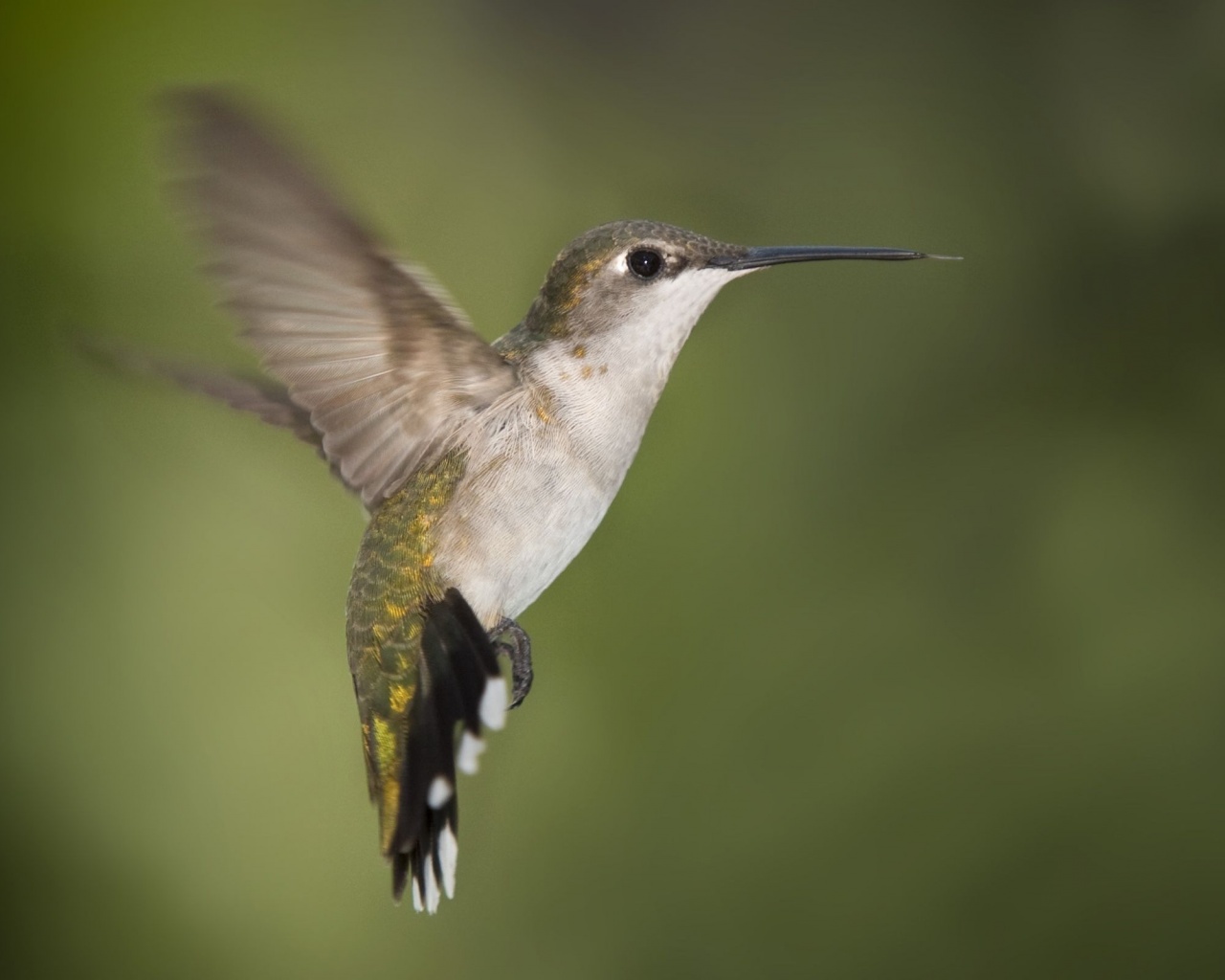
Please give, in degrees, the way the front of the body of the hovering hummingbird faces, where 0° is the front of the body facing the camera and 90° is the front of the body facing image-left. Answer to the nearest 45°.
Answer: approximately 270°
